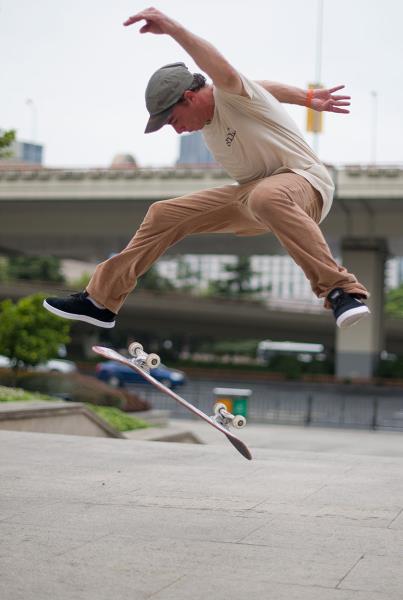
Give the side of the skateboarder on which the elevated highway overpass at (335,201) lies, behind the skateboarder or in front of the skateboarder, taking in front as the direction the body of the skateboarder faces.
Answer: behind

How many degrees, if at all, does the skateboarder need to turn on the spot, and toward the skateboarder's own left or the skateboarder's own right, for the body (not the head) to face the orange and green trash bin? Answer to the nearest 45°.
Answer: approximately 135° to the skateboarder's own right

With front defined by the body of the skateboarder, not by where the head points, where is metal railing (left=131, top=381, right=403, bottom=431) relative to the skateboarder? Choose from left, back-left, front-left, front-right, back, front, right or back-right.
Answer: back-right

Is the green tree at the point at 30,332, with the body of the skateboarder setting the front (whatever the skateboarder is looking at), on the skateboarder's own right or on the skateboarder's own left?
on the skateboarder's own right

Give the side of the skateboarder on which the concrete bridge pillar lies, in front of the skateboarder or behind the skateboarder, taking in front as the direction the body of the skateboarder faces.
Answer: behind

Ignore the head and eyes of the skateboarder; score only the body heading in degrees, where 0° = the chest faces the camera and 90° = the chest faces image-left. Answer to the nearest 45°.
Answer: approximately 45°
